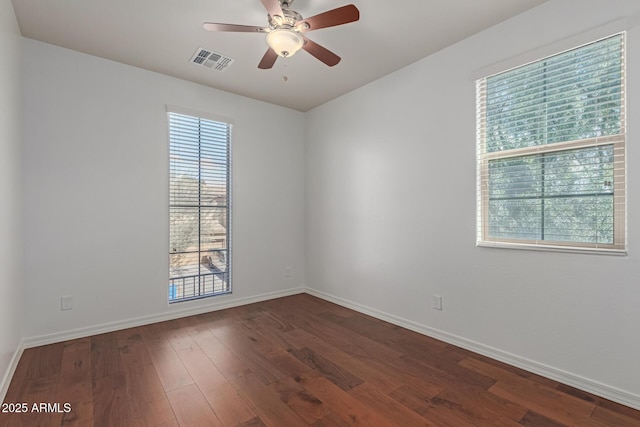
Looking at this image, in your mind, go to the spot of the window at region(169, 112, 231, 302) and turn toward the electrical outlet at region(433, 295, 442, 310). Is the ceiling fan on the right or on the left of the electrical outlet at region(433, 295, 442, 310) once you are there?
right

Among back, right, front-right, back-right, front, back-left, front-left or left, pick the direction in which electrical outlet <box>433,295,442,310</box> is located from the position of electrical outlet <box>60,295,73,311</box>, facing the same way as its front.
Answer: front-left

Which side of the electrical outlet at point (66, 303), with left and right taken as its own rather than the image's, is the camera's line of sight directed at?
front

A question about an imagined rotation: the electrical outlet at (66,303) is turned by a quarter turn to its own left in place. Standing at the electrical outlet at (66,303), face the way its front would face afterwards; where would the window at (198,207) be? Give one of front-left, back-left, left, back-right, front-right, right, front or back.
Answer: front

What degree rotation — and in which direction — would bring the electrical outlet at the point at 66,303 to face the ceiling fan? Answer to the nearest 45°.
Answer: approximately 45° to its left
